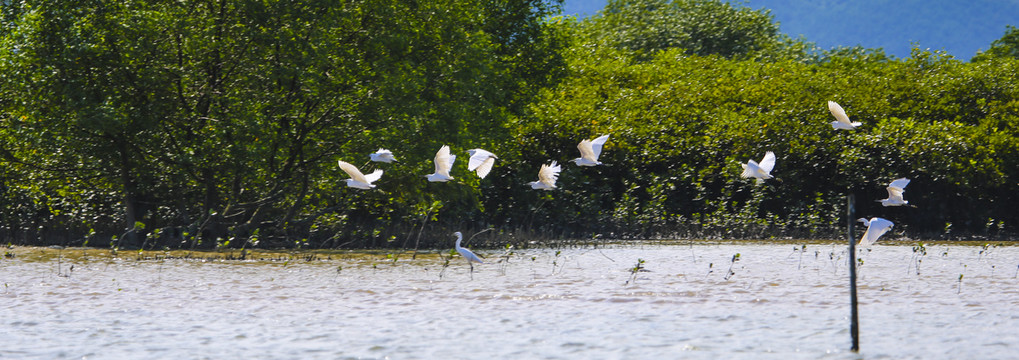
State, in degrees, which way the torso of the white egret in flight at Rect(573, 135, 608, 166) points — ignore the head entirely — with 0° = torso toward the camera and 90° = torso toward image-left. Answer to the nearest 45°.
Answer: approximately 90°

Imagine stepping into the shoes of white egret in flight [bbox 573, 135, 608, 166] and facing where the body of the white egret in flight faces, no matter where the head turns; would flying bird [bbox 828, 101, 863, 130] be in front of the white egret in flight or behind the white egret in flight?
behind

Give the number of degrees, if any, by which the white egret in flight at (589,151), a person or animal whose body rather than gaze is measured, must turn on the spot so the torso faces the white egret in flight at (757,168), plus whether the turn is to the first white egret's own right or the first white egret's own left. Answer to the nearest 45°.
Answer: approximately 180°

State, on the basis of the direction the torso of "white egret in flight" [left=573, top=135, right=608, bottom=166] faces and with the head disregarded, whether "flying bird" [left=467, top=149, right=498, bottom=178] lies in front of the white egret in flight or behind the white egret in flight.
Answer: in front
